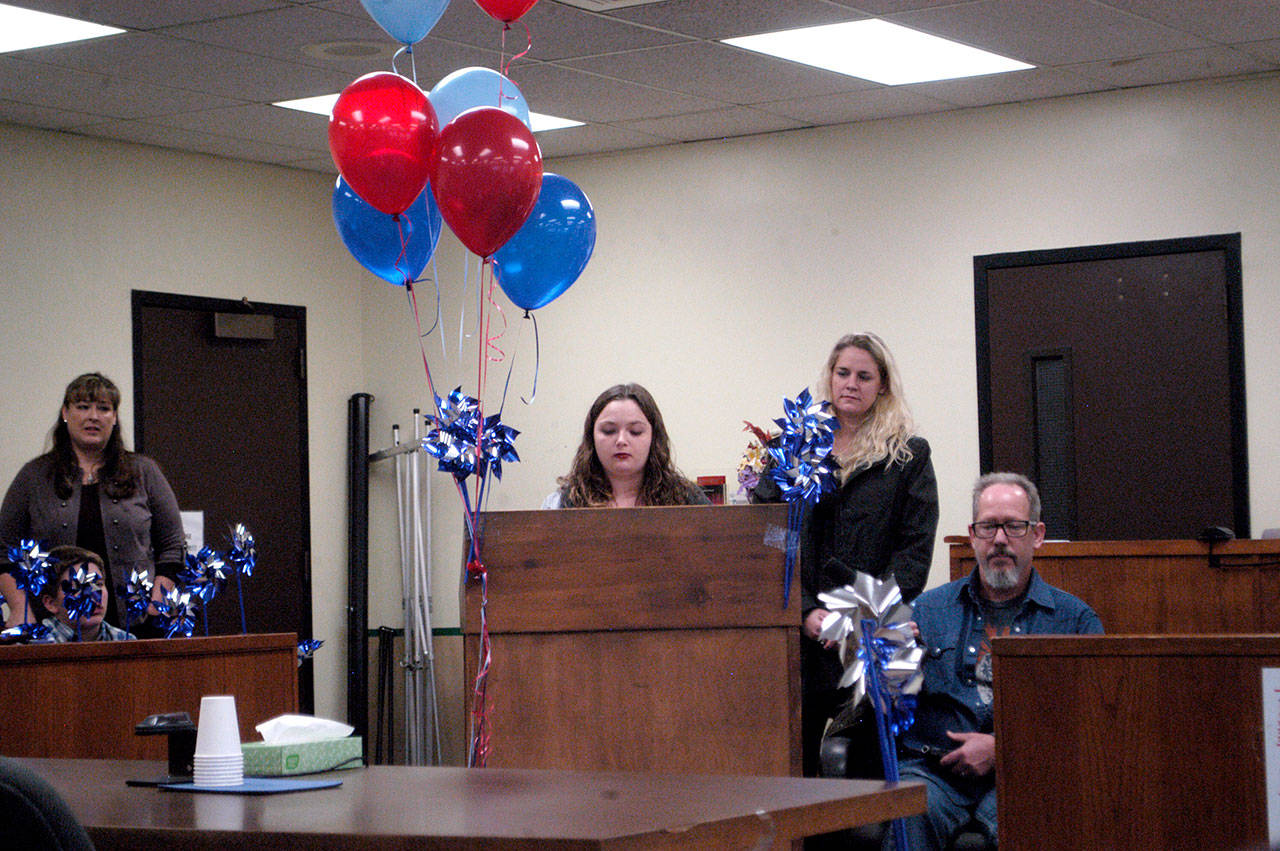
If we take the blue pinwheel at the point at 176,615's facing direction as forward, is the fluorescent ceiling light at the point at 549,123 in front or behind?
behind

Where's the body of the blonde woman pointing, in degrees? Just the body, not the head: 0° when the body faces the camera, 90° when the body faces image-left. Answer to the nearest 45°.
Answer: approximately 45°

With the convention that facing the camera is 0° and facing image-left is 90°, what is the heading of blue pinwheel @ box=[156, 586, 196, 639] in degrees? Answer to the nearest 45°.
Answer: approximately 0°

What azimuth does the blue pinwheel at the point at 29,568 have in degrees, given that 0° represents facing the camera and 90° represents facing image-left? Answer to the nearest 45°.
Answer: approximately 0°

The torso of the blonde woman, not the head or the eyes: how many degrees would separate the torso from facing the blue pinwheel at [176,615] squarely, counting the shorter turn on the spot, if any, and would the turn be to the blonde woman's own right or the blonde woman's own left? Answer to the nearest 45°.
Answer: approximately 45° to the blonde woman's own right

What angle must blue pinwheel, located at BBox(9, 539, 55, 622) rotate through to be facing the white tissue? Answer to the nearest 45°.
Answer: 0° — it already faces it
